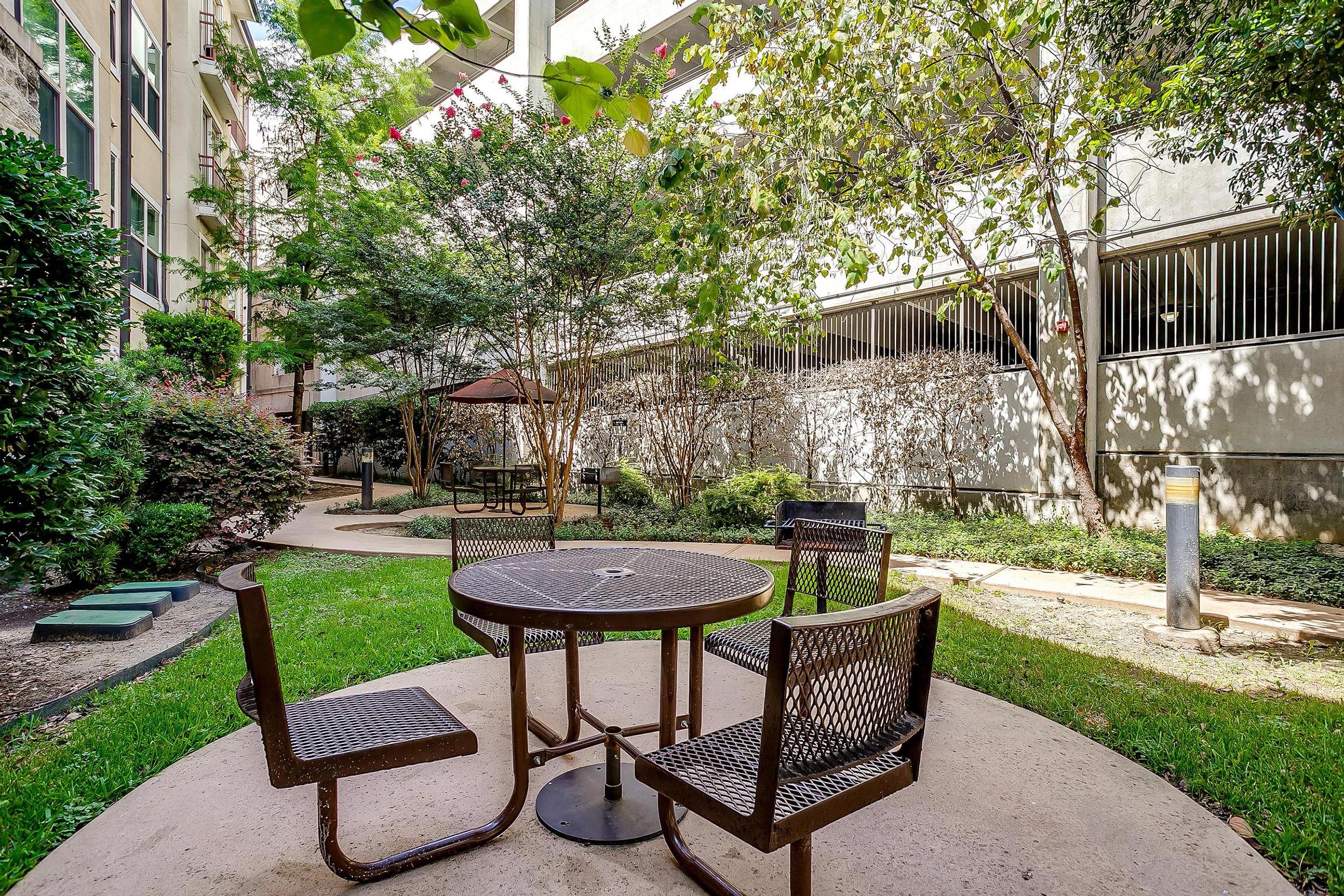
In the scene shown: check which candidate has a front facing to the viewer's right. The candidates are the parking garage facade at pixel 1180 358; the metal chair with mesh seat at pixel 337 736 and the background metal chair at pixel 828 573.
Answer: the metal chair with mesh seat

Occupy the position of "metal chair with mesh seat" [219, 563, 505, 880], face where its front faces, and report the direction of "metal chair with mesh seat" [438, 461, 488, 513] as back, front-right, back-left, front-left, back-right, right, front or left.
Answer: left

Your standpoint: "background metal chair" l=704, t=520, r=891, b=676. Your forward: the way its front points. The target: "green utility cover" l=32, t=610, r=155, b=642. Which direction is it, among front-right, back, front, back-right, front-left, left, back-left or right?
front-right

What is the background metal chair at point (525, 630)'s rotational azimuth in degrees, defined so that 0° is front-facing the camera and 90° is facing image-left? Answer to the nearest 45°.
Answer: approximately 315°

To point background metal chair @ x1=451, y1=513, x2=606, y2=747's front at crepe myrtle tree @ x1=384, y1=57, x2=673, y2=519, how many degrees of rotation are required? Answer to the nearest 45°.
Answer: approximately 135° to its left

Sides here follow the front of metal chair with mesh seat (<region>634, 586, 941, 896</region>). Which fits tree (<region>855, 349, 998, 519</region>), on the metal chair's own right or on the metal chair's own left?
on the metal chair's own right

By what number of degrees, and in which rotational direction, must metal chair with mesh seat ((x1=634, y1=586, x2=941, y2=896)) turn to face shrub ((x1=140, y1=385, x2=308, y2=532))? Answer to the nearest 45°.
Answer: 0° — it already faces it

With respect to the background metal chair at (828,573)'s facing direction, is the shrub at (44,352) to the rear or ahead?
ahead

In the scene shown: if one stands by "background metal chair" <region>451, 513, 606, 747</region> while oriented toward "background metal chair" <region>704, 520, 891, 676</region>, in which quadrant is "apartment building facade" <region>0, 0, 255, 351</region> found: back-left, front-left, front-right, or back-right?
back-left

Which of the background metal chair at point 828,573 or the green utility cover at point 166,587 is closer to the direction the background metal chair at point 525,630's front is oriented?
the background metal chair

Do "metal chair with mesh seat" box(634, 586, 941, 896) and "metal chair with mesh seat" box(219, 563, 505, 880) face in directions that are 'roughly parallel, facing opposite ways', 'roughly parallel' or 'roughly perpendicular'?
roughly perpendicular

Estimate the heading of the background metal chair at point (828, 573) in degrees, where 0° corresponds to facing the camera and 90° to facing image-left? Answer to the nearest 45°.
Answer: approximately 45°

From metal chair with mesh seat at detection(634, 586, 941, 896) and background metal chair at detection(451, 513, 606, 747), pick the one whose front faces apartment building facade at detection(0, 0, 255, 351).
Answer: the metal chair with mesh seat

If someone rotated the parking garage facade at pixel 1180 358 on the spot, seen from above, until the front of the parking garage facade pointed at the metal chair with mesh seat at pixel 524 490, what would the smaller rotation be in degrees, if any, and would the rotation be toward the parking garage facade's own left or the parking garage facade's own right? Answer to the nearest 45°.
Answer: approximately 45° to the parking garage facade's own right

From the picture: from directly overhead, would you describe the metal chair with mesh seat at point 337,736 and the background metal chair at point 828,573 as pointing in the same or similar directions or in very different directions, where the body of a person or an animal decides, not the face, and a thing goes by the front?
very different directions

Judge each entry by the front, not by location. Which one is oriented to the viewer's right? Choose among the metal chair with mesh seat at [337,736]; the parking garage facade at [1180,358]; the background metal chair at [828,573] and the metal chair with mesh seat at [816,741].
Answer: the metal chair with mesh seat at [337,736]

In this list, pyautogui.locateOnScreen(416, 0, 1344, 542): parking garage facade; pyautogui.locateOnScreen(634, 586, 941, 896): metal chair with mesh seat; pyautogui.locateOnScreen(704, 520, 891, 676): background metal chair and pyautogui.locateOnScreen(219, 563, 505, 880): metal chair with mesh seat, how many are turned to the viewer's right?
1

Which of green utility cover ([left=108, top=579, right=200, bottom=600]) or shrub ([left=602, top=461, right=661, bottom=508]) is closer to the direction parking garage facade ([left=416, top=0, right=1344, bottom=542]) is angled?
the green utility cover

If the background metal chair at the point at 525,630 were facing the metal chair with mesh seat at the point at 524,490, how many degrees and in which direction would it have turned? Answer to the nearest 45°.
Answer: approximately 135° to its left

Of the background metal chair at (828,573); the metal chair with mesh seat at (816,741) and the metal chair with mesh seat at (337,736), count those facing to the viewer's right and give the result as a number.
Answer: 1
